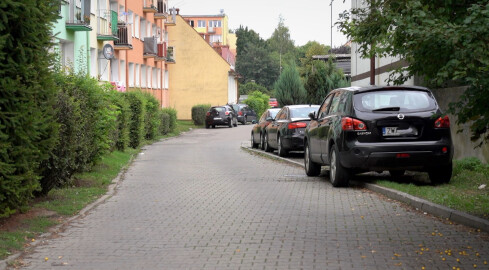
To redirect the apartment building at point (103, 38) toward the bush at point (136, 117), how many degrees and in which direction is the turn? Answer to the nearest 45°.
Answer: approximately 45° to its right

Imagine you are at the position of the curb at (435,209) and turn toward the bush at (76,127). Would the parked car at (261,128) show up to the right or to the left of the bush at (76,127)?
right

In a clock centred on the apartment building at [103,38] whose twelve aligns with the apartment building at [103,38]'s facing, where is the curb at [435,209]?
The curb is roughly at 1 o'clock from the apartment building.

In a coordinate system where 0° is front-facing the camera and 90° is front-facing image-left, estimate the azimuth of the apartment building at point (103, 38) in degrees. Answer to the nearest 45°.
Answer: approximately 315°

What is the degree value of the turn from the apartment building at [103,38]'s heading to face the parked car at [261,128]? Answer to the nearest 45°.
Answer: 0° — it already faces it

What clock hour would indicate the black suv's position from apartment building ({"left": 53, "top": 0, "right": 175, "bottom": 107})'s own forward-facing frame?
The black suv is roughly at 1 o'clock from the apartment building.

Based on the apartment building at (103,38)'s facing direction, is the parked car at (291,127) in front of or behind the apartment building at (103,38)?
in front

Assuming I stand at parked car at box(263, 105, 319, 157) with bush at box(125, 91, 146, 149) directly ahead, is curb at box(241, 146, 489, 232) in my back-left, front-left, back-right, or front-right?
back-left
